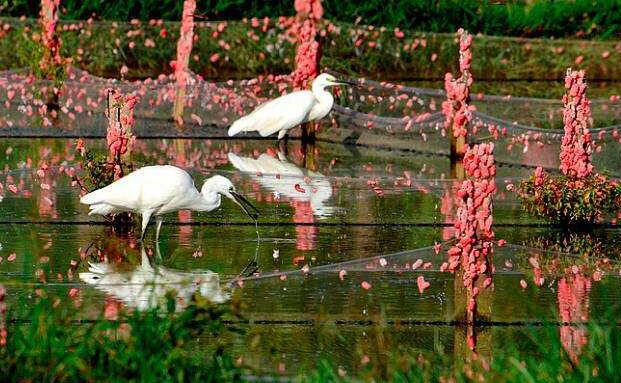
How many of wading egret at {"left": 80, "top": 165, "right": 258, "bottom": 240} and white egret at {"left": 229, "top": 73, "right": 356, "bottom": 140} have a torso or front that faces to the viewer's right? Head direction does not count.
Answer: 2

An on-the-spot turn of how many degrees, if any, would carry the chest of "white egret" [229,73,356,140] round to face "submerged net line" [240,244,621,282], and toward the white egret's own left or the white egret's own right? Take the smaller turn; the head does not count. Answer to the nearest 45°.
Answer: approximately 90° to the white egret's own right

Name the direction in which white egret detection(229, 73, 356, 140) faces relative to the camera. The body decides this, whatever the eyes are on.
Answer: to the viewer's right

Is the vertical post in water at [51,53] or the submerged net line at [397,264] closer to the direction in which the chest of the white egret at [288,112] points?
the submerged net line

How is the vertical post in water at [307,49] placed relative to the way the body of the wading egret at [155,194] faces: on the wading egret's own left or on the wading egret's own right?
on the wading egret's own left

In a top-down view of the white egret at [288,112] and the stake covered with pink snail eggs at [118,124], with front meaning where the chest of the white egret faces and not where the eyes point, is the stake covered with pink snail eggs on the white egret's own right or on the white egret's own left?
on the white egret's own right

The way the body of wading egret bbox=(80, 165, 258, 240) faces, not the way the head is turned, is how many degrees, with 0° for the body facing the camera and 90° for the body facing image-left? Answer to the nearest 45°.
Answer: approximately 270°
